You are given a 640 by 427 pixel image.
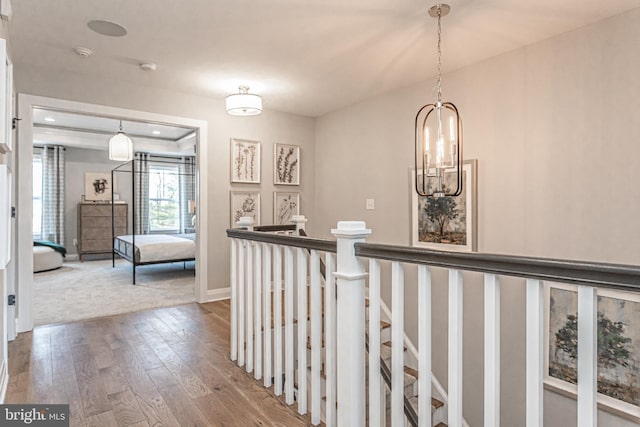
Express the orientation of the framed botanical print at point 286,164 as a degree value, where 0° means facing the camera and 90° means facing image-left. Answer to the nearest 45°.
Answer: approximately 315°

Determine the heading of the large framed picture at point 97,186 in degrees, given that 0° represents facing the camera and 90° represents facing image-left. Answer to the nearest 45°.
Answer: approximately 0°

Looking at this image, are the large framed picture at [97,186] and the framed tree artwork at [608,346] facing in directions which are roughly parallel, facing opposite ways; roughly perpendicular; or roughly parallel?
roughly perpendicular

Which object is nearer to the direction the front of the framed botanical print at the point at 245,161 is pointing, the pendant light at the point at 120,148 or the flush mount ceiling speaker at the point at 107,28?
the flush mount ceiling speaker

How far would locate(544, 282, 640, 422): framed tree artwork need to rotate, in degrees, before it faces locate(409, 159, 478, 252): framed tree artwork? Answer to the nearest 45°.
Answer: approximately 45° to its right

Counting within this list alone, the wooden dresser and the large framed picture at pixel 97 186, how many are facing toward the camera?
2

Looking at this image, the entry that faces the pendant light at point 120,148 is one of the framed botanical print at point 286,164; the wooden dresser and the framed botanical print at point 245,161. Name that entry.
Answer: the wooden dresser

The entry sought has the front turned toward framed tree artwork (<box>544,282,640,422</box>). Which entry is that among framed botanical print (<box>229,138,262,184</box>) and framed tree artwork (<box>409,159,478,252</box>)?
the framed botanical print

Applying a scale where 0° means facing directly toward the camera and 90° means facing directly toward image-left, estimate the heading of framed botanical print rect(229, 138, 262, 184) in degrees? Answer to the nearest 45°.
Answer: approximately 315°

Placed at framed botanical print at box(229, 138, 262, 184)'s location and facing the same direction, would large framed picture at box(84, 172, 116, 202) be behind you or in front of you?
behind
